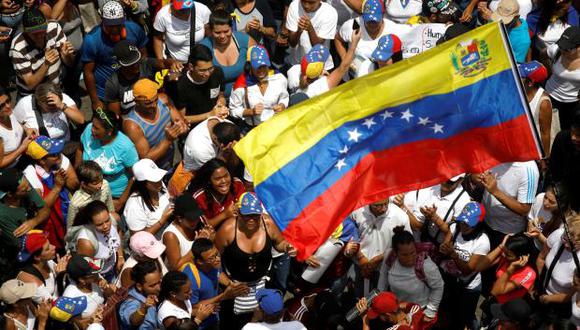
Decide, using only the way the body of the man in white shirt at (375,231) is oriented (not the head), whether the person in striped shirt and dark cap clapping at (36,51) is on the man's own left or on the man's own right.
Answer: on the man's own right

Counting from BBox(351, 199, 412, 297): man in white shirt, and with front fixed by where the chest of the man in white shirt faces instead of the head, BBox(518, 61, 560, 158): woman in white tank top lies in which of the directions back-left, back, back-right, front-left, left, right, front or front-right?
back-left

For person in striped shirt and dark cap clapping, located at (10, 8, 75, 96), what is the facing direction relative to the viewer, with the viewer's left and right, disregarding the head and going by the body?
facing the viewer and to the right of the viewer

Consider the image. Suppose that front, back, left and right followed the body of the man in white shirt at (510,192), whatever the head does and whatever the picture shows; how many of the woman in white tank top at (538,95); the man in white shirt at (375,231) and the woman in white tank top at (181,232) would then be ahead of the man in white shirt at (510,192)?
2

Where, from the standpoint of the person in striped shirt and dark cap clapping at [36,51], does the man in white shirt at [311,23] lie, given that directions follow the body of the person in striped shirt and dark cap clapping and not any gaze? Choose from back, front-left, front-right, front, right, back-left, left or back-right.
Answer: front-left

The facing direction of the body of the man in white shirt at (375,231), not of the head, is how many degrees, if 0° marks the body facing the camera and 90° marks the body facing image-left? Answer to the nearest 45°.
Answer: approximately 0°

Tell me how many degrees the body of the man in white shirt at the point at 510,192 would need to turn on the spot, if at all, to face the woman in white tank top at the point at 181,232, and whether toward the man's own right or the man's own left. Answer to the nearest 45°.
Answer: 0° — they already face them

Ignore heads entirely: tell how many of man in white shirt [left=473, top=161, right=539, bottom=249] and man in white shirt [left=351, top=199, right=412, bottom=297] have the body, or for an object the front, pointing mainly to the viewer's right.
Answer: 0
